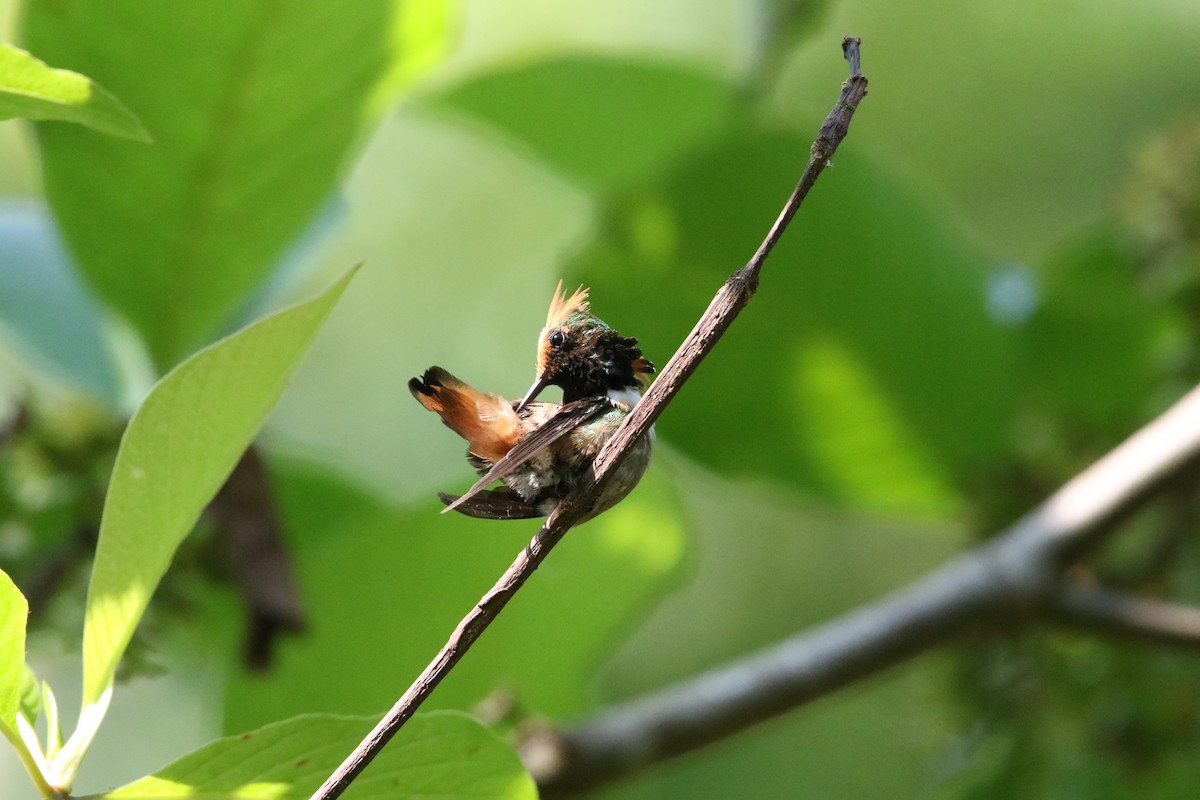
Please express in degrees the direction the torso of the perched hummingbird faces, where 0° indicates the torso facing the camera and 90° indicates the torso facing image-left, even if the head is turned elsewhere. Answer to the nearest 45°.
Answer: approximately 270°

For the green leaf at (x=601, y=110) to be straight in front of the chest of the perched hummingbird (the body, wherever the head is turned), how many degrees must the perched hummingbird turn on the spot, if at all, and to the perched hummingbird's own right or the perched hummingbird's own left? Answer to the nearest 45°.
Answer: approximately 90° to the perched hummingbird's own left

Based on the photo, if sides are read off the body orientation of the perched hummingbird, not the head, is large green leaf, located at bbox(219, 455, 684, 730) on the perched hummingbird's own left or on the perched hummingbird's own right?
on the perched hummingbird's own left

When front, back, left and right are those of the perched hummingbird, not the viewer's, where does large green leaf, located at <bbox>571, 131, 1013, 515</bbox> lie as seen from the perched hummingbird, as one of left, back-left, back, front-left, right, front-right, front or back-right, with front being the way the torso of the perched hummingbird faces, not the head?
left
